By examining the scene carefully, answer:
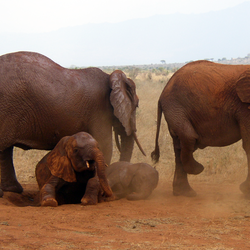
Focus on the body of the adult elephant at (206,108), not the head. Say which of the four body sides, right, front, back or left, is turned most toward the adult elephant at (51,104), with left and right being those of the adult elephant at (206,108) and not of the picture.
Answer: back

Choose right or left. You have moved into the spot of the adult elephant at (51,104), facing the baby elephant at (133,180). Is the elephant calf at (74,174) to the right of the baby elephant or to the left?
right

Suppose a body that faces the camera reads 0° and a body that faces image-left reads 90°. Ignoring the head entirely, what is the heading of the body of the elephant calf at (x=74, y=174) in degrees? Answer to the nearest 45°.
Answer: approximately 315°

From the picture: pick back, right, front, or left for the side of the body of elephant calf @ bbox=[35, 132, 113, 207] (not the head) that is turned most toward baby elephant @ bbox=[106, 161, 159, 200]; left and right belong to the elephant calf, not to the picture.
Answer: left

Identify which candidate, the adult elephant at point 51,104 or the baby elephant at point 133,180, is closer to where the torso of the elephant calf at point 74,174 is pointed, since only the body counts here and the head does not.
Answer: the baby elephant

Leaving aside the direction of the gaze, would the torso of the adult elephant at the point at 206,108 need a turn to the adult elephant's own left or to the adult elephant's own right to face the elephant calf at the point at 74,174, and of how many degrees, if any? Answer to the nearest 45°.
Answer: approximately 135° to the adult elephant's own right

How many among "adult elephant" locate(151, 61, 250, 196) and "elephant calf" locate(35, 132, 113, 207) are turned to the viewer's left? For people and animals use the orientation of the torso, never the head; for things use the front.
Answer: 0

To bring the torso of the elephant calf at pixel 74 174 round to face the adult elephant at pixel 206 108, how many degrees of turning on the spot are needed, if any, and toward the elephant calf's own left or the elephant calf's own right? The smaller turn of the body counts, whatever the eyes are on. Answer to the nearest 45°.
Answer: approximately 45° to the elephant calf's own left

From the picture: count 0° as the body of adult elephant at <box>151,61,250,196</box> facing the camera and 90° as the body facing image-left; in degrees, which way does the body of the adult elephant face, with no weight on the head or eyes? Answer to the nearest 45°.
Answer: approximately 270°
